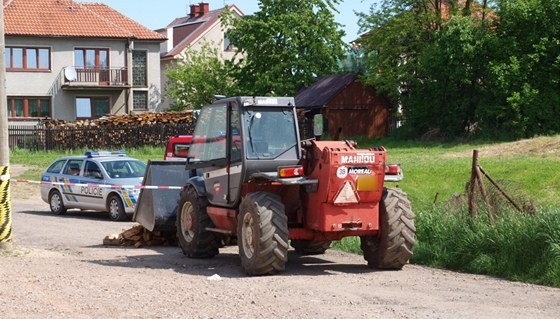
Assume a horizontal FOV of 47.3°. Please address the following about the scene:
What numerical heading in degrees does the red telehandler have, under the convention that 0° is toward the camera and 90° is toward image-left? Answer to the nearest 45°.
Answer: approximately 135°

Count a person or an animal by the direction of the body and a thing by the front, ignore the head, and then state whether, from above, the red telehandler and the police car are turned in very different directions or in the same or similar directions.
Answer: very different directions

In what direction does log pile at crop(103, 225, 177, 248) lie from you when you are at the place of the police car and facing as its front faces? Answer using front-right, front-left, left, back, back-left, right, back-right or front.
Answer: front-right

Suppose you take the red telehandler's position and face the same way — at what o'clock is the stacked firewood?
The stacked firewood is roughly at 1 o'clock from the red telehandler.

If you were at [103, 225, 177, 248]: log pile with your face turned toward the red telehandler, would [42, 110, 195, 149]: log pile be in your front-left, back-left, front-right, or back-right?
back-left

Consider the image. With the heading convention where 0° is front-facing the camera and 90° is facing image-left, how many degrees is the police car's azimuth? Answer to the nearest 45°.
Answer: approximately 315°

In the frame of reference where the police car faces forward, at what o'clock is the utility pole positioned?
The utility pole is roughly at 2 o'clock from the police car.

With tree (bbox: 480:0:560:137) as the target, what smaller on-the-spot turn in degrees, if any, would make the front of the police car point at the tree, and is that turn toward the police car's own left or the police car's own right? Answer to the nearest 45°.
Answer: approximately 90° to the police car's own left

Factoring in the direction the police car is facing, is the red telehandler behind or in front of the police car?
in front

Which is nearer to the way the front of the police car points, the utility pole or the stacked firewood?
the utility pole

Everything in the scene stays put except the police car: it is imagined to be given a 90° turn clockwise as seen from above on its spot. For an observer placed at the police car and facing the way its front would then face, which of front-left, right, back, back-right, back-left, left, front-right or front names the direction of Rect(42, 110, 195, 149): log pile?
back-right

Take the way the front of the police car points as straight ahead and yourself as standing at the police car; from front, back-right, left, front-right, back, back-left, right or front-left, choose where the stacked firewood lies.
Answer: back-left

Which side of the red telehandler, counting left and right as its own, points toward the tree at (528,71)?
right
